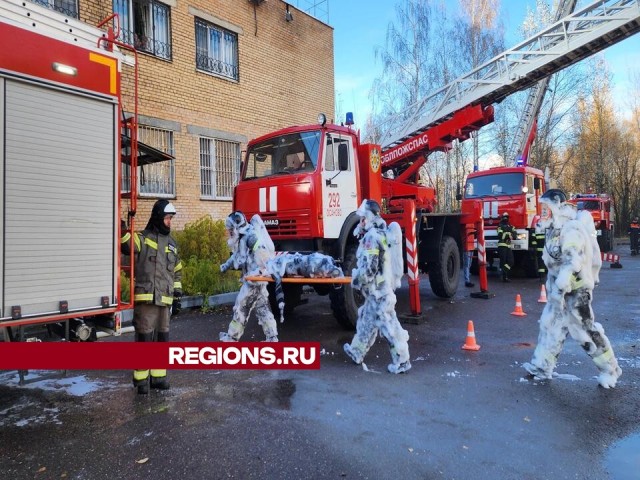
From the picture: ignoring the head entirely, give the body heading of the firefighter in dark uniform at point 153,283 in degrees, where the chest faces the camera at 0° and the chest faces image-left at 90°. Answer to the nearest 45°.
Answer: approximately 315°

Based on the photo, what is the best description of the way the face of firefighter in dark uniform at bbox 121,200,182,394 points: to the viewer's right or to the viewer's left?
to the viewer's right

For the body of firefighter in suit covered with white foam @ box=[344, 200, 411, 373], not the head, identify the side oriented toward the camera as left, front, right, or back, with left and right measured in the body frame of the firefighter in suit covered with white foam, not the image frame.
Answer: left

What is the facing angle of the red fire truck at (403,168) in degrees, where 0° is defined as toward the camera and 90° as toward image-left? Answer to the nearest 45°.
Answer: approximately 45°

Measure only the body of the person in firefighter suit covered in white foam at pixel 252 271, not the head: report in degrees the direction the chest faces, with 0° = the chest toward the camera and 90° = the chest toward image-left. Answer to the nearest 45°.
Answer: approximately 90°

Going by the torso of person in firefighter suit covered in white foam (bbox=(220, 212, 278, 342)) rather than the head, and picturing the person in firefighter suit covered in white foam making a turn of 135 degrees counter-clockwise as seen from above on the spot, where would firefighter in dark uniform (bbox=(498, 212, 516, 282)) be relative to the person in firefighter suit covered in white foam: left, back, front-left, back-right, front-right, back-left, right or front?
left

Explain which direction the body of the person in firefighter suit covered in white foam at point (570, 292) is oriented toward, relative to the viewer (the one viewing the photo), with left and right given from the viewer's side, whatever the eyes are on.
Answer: facing to the left of the viewer

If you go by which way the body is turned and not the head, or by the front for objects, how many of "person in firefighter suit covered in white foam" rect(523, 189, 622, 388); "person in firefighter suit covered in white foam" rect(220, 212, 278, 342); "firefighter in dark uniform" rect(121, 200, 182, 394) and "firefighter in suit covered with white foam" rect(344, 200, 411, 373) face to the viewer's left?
3
